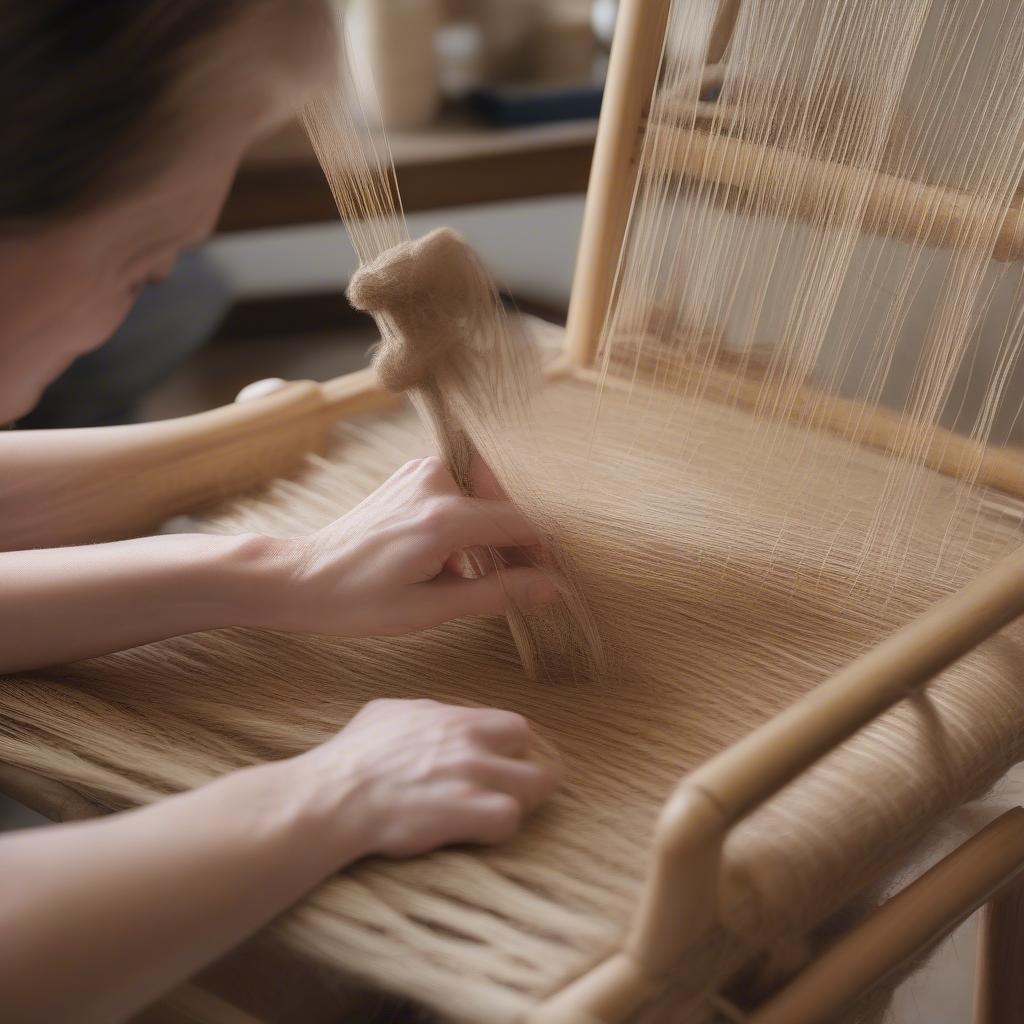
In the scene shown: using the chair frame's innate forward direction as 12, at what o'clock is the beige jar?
The beige jar is roughly at 4 o'clock from the chair frame.

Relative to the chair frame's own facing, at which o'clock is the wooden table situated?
The wooden table is roughly at 4 o'clock from the chair frame.

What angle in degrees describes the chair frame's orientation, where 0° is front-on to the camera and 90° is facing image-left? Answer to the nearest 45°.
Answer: approximately 45°

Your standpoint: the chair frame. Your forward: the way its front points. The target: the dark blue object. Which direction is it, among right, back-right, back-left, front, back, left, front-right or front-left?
back-right
